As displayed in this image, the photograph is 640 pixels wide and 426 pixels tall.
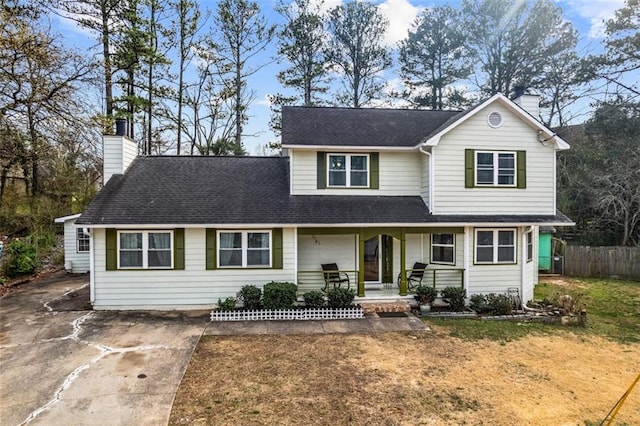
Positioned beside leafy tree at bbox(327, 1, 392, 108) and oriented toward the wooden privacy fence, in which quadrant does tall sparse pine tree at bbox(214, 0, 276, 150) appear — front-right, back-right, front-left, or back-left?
back-right

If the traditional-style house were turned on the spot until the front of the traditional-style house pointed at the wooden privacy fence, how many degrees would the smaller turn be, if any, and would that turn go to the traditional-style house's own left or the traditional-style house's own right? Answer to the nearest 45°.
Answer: approximately 135° to the traditional-style house's own left

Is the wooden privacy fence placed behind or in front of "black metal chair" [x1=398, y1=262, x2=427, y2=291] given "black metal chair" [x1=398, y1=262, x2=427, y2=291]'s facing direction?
behind

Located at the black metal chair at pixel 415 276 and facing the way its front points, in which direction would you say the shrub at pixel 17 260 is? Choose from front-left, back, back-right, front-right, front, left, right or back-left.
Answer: front-right

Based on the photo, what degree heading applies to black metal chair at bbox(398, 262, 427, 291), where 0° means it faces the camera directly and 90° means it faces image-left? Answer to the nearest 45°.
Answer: approximately 45°

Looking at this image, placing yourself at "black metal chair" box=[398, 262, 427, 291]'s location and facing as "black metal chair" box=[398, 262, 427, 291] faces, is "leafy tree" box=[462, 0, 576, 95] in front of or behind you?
behind

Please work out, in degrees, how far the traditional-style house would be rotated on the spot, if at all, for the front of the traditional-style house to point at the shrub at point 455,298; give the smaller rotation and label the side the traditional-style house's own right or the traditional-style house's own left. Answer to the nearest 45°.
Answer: approximately 90° to the traditional-style house's own left

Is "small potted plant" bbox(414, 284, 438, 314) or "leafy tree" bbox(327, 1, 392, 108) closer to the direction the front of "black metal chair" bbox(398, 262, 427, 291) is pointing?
the small potted plant

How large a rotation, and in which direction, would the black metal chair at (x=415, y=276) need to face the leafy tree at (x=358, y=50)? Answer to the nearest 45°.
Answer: approximately 135° to its right

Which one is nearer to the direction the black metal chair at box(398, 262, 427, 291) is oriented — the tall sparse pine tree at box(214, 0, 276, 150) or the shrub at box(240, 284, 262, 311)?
the shrub

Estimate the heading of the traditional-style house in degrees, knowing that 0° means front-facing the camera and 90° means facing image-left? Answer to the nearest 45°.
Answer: approximately 0°

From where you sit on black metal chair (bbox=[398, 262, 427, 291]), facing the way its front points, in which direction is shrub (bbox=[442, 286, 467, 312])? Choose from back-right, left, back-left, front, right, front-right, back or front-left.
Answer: left

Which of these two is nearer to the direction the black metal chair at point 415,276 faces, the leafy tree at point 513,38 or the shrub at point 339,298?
the shrub

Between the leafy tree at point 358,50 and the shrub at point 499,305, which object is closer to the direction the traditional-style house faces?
the shrub
